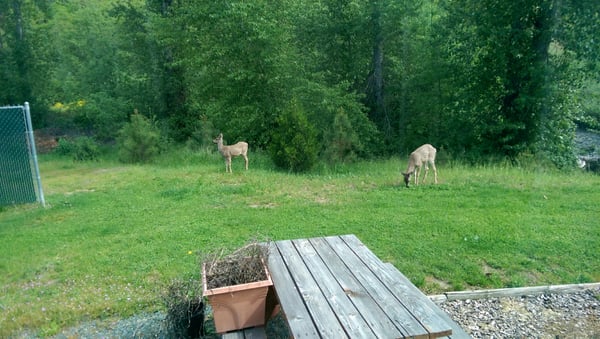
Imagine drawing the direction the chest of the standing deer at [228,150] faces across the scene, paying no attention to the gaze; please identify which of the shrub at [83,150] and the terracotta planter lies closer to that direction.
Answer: the shrub

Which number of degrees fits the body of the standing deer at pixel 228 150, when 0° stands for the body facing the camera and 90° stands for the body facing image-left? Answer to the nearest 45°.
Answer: approximately 90°

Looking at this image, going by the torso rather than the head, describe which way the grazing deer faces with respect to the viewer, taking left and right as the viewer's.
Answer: facing the viewer and to the left of the viewer

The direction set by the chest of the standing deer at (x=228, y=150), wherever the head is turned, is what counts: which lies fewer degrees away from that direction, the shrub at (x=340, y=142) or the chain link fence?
the chain link fence

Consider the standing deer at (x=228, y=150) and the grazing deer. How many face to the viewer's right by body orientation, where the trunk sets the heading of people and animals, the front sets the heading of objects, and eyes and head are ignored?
0

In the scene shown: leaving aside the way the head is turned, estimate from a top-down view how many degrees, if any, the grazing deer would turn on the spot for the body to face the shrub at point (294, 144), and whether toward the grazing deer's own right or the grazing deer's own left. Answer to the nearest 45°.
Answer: approximately 90° to the grazing deer's own right

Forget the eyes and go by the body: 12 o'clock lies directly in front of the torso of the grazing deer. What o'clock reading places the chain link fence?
The chain link fence is roughly at 1 o'clock from the grazing deer.

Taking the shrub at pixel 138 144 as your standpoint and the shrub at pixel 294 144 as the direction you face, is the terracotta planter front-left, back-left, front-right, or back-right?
front-right

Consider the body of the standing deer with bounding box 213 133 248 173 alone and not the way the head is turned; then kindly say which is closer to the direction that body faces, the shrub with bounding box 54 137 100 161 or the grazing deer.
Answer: the shrub

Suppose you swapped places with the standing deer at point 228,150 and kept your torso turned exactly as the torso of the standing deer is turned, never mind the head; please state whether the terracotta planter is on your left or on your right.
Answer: on your left
